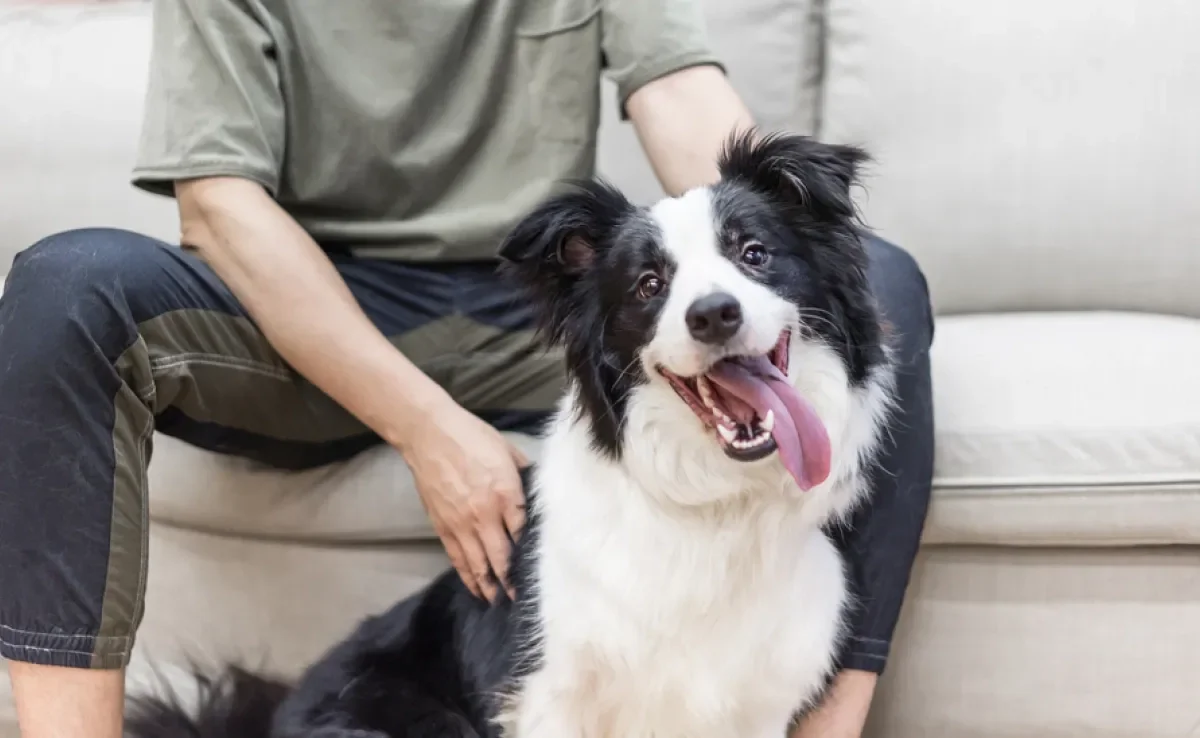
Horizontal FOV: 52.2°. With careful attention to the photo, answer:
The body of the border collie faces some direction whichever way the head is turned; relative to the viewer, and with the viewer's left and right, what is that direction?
facing the viewer and to the right of the viewer

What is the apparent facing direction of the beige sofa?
toward the camera

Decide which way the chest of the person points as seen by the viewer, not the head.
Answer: toward the camera

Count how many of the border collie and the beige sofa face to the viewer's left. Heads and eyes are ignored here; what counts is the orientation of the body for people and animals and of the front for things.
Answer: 0
